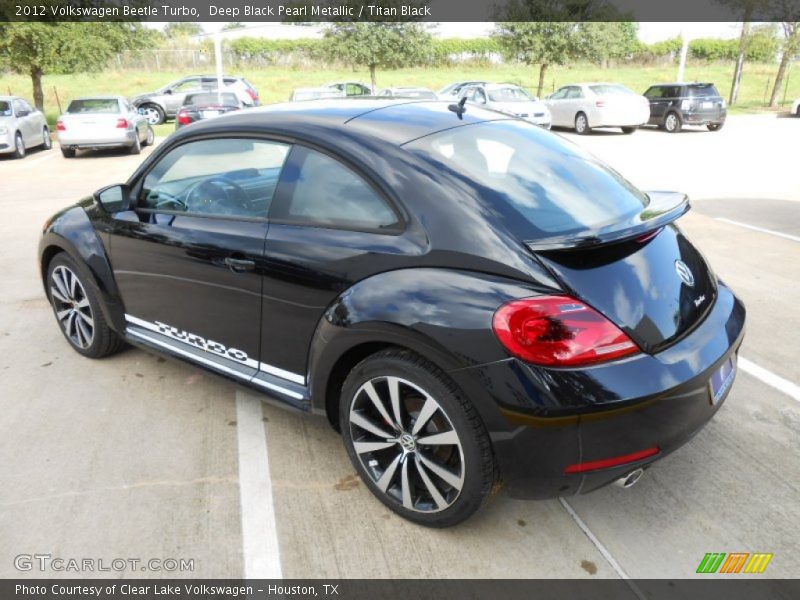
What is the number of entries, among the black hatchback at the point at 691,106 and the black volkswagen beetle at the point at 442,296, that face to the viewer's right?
0

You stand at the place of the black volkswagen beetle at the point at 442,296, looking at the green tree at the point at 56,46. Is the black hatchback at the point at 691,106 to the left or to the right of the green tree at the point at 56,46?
right

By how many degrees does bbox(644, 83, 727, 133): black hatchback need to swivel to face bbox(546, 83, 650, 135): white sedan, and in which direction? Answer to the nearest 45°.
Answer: approximately 90° to its left

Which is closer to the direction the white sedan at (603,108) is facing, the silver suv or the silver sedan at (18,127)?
the silver suv

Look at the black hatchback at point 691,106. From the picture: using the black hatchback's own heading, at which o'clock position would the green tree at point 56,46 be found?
The green tree is roughly at 10 o'clock from the black hatchback.

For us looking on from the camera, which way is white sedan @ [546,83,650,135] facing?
facing away from the viewer and to the left of the viewer

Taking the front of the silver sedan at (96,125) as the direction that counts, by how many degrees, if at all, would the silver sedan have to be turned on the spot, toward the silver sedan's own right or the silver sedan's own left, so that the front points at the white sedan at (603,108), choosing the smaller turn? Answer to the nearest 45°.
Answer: approximately 45° to the silver sedan's own right

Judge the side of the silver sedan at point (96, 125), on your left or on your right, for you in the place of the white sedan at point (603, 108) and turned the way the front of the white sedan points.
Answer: on your left

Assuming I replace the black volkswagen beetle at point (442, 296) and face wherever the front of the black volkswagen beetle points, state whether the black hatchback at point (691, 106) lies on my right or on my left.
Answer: on my right

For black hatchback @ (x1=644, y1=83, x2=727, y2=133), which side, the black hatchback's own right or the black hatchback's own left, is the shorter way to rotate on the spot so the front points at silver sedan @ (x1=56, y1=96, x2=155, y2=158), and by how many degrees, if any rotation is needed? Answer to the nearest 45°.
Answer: approximately 90° to the black hatchback's own left

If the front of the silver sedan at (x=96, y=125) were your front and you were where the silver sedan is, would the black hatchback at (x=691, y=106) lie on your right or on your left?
on your right

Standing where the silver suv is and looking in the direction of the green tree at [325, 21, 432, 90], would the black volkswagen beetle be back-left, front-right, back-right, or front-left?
back-right
